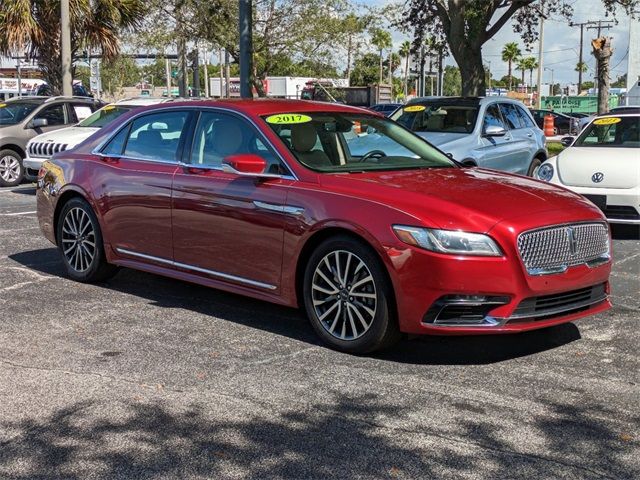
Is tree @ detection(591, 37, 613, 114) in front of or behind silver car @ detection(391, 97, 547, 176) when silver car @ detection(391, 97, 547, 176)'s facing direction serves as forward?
behind

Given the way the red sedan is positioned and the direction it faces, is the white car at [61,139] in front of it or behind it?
behind

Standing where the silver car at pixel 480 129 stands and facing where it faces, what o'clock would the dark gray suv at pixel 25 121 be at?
The dark gray suv is roughly at 2 o'clock from the silver car.

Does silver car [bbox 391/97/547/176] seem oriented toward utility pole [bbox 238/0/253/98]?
no

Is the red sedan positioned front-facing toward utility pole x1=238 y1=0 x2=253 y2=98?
no

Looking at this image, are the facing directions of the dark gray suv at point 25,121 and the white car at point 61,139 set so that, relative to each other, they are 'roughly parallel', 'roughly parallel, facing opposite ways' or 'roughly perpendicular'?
roughly parallel

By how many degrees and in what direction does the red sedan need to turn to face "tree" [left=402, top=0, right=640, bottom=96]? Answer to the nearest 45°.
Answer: approximately 135° to its left

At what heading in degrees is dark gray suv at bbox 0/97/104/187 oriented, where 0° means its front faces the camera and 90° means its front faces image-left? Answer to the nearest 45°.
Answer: approximately 45°

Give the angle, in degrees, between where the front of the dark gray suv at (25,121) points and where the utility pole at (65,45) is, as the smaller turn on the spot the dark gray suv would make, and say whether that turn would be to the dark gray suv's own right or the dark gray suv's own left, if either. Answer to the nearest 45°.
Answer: approximately 135° to the dark gray suv's own right

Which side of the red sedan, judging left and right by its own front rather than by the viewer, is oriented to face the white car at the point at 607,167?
left

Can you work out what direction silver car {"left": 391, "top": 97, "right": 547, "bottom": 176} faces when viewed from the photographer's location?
facing the viewer and to the left of the viewer

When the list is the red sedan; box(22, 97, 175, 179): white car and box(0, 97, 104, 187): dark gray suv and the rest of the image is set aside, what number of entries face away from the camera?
0

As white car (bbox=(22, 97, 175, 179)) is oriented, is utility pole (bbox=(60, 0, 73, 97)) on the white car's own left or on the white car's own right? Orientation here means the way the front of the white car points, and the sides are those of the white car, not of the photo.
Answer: on the white car's own right

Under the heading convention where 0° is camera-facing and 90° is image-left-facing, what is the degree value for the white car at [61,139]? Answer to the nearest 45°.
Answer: approximately 45°

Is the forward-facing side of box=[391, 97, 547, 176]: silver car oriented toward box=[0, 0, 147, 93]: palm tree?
no

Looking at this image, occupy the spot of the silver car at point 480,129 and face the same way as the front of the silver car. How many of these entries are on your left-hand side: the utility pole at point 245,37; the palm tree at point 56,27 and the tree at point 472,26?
0
